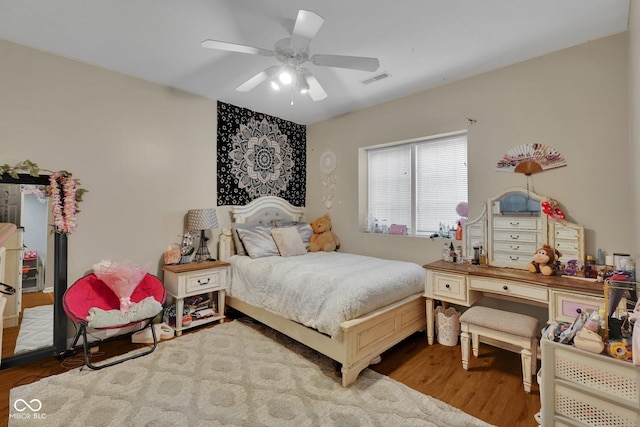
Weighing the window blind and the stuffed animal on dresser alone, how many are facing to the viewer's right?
0

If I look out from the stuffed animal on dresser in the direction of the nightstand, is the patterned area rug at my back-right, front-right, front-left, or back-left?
front-left

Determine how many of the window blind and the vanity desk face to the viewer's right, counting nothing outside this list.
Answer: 0

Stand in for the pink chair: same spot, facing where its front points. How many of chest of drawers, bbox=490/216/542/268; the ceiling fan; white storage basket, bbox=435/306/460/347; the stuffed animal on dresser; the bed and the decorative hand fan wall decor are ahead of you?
6

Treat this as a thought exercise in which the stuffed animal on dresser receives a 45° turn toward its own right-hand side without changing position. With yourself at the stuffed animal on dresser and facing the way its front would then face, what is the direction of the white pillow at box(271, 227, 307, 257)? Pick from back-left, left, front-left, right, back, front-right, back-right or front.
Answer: front

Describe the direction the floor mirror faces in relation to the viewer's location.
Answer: facing the viewer and to the right of the viewer

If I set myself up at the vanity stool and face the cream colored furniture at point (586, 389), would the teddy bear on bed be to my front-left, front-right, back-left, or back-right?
back-right

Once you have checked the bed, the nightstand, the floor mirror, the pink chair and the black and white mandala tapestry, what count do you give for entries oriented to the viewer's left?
0

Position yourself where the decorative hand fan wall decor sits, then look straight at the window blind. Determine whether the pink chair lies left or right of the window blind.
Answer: left

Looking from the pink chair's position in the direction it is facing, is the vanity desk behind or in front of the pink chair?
in front

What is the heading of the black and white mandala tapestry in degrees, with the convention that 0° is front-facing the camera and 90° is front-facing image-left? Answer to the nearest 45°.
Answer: approximately 315°

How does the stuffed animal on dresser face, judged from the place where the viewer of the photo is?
facing the viewer and to the left of the viewer

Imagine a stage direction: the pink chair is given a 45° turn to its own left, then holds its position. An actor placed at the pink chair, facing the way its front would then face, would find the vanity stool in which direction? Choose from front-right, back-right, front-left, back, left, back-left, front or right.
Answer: front-right
